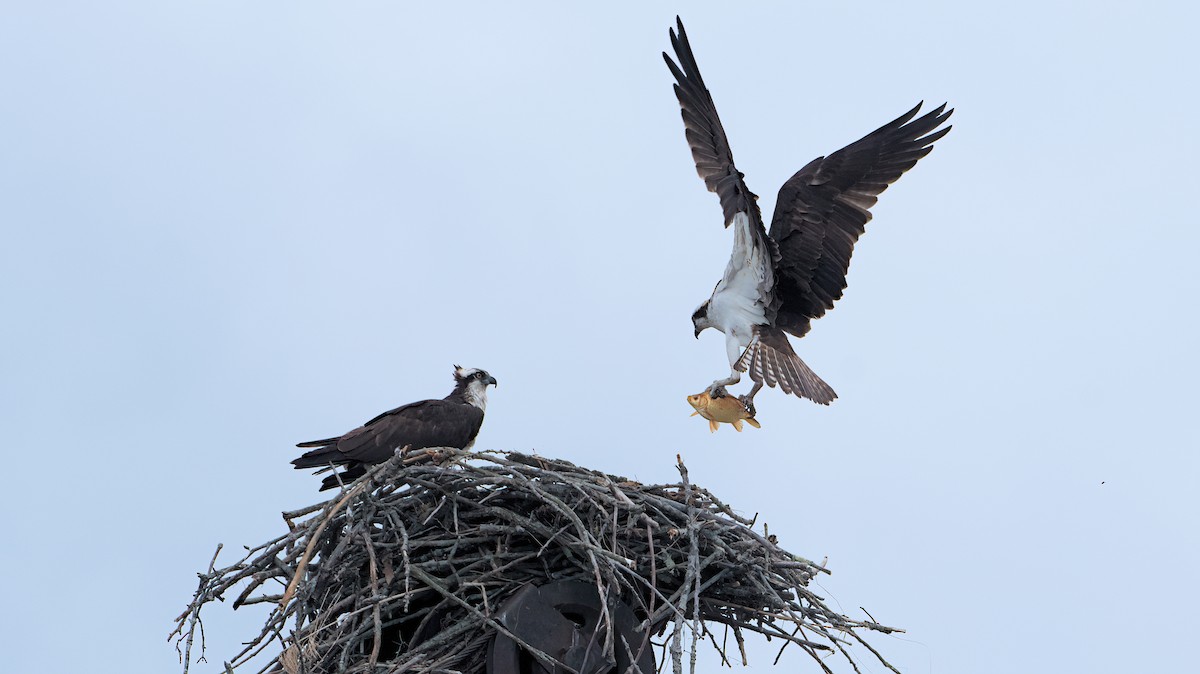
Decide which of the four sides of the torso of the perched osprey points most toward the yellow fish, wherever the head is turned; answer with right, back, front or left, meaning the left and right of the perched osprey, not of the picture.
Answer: front

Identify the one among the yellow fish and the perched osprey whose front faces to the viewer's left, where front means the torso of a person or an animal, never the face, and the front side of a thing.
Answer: the yellow fish

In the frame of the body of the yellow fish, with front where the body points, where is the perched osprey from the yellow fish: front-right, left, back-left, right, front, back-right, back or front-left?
front

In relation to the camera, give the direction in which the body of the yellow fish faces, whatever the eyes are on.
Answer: to the viewer's left

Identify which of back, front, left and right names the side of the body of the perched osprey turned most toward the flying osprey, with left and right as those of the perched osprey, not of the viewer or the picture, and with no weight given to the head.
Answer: front

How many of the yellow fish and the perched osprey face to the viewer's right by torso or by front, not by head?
1

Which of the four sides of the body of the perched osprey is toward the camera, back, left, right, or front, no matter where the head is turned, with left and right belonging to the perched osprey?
right

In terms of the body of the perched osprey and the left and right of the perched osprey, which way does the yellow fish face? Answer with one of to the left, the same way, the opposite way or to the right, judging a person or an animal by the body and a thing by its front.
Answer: the opposite way
